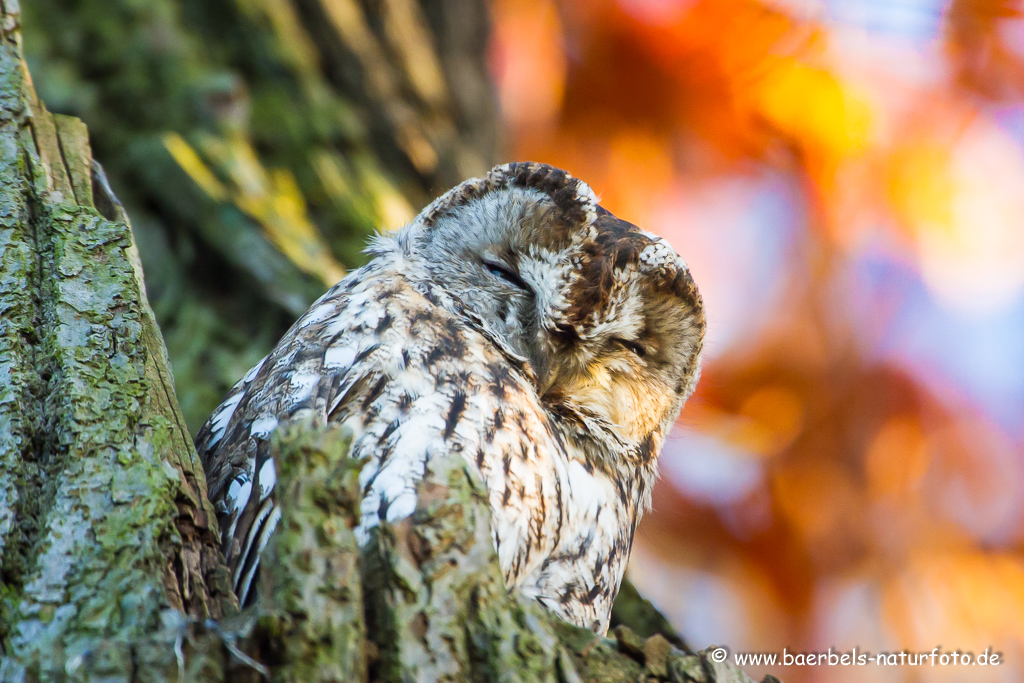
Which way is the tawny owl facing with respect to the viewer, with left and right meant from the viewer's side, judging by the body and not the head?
facing the viewer and to the right of the viewer
